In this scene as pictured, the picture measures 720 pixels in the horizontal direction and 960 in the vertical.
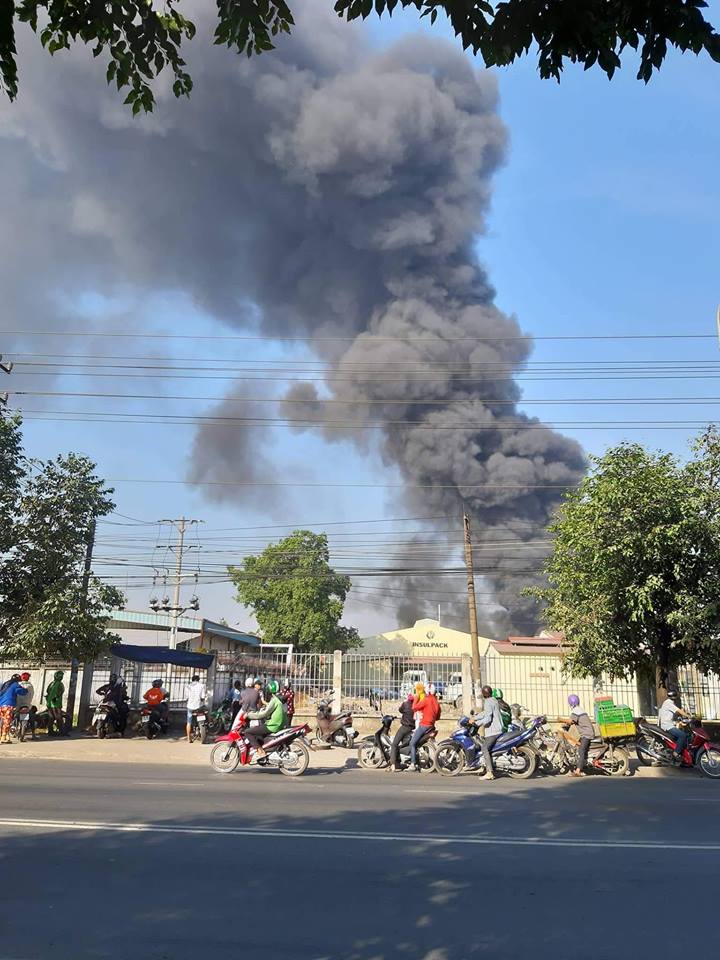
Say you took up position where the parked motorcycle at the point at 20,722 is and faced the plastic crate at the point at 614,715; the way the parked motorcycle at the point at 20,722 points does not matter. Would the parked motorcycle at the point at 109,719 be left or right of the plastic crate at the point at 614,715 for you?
left

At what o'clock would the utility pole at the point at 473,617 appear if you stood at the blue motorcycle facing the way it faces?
The utility pole is roughly at 3 o'clock from the blue motorcycle.

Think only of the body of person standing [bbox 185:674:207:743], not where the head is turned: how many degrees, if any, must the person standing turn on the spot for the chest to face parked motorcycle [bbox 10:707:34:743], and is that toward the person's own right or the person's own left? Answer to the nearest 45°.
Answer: approximately 90° to the person's own left

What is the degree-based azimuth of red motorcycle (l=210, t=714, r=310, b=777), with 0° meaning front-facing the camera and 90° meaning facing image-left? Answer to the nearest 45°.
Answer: approximately 90°

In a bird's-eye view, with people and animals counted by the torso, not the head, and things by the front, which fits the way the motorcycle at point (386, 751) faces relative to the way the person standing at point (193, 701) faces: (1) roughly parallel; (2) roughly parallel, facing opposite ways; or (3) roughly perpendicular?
roughly perpendicular

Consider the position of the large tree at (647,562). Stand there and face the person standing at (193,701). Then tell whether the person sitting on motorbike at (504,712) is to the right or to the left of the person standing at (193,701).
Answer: left

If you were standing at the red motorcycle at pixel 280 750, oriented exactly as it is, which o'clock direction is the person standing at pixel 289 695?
The person standing is roughly at 3 o'clock from the red motorcycle.

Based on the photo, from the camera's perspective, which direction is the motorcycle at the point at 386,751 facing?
to the viewer's left

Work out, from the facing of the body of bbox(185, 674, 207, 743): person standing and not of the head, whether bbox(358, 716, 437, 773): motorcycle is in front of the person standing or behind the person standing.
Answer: behind

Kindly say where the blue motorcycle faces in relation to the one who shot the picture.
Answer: facing to the left of the viewer

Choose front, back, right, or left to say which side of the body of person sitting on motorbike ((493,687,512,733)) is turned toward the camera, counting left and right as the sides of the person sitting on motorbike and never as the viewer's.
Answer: left

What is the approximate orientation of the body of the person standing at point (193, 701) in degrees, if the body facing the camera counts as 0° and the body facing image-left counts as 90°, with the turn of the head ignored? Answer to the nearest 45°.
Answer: approximately 180°

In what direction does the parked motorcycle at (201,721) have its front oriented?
away from the camera
